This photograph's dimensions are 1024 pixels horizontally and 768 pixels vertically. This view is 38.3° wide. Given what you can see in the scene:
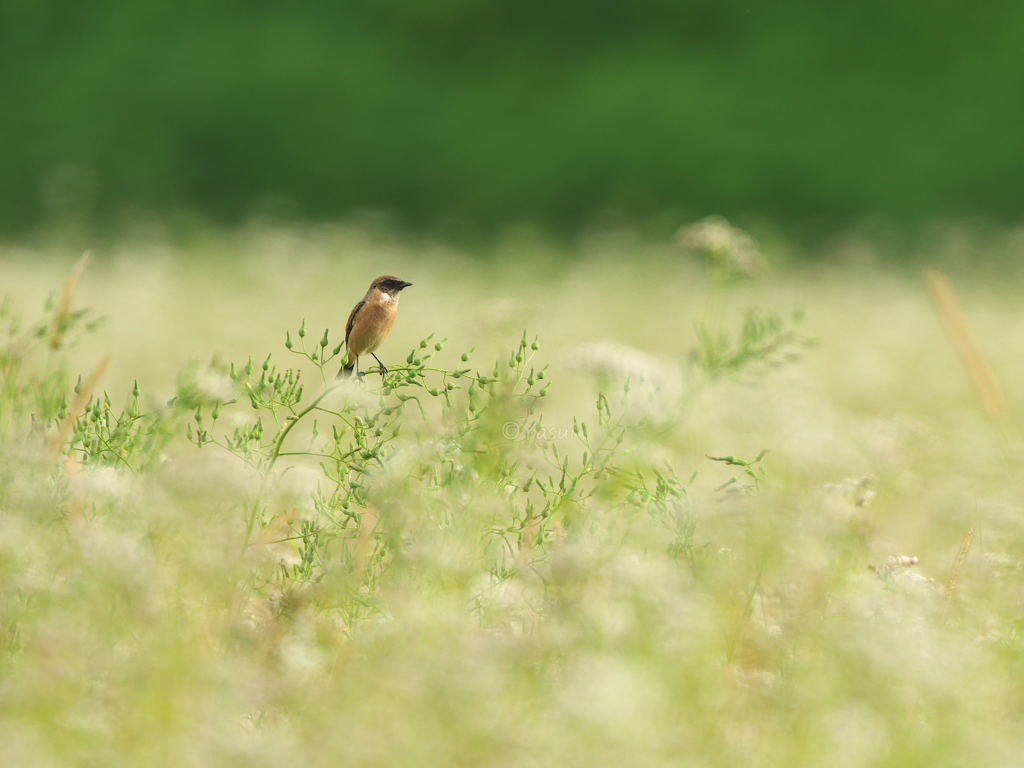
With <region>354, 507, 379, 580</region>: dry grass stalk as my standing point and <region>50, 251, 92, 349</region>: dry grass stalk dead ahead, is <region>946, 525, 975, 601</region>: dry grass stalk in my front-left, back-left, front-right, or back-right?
back-right

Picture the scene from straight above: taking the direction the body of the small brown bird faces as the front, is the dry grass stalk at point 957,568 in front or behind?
in front

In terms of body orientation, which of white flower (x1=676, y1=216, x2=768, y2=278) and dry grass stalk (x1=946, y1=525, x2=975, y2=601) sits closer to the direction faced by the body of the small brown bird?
the dry grass stalk

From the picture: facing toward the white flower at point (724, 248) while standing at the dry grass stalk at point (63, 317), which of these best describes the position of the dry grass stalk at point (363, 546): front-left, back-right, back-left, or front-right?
front-right

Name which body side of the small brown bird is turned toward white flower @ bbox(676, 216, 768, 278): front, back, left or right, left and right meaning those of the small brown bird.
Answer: left

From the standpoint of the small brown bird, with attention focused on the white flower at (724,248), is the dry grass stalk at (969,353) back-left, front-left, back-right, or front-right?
front-right

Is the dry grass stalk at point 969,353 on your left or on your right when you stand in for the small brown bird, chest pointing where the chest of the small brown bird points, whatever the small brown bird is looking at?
on your left

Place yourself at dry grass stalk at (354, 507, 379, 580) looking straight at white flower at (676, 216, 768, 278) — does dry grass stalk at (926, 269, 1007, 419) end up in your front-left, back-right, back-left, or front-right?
front-right

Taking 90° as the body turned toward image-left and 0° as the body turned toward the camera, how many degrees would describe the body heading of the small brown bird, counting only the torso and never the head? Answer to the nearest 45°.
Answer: approximately 315°
